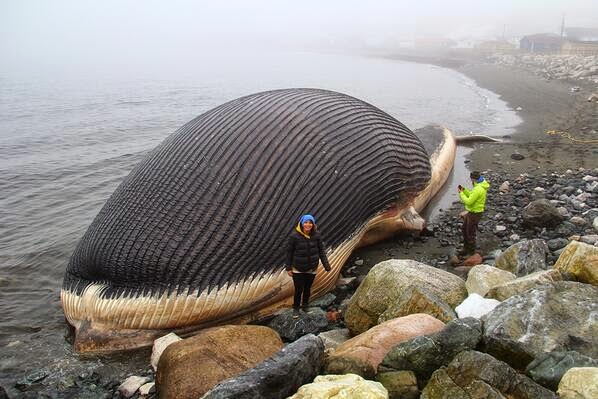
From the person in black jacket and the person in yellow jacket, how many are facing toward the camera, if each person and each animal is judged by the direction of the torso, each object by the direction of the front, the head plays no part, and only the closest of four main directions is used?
1

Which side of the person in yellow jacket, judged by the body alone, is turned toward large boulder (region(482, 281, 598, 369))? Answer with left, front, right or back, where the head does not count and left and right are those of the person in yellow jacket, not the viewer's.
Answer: left

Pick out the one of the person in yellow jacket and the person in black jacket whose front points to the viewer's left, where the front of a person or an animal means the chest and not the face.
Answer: the person in yellow jacket

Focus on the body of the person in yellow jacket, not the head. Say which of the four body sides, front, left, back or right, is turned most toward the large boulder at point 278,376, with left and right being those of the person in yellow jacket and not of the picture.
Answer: left

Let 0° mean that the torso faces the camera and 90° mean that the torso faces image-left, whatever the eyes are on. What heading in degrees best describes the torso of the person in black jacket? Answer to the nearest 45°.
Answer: approximately 0°

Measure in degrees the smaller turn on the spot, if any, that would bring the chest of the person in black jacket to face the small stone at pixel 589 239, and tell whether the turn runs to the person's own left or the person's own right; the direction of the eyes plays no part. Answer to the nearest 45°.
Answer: approximately 90° to the person's own left

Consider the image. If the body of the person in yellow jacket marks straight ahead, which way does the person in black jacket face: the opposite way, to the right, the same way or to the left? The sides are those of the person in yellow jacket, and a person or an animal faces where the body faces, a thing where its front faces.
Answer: to the left

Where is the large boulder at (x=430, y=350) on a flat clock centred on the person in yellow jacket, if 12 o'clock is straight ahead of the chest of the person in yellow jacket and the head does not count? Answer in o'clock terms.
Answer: The large boulder is roughly at 9 o'clock from the person in yellow jacket.

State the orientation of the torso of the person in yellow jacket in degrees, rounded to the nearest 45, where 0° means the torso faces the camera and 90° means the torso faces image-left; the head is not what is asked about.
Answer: approximately 90°

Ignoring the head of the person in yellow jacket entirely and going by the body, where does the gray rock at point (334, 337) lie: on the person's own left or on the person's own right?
on the person's own left

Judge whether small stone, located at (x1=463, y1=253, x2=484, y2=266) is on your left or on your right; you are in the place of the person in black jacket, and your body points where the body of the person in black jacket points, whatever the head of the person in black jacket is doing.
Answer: on your left
